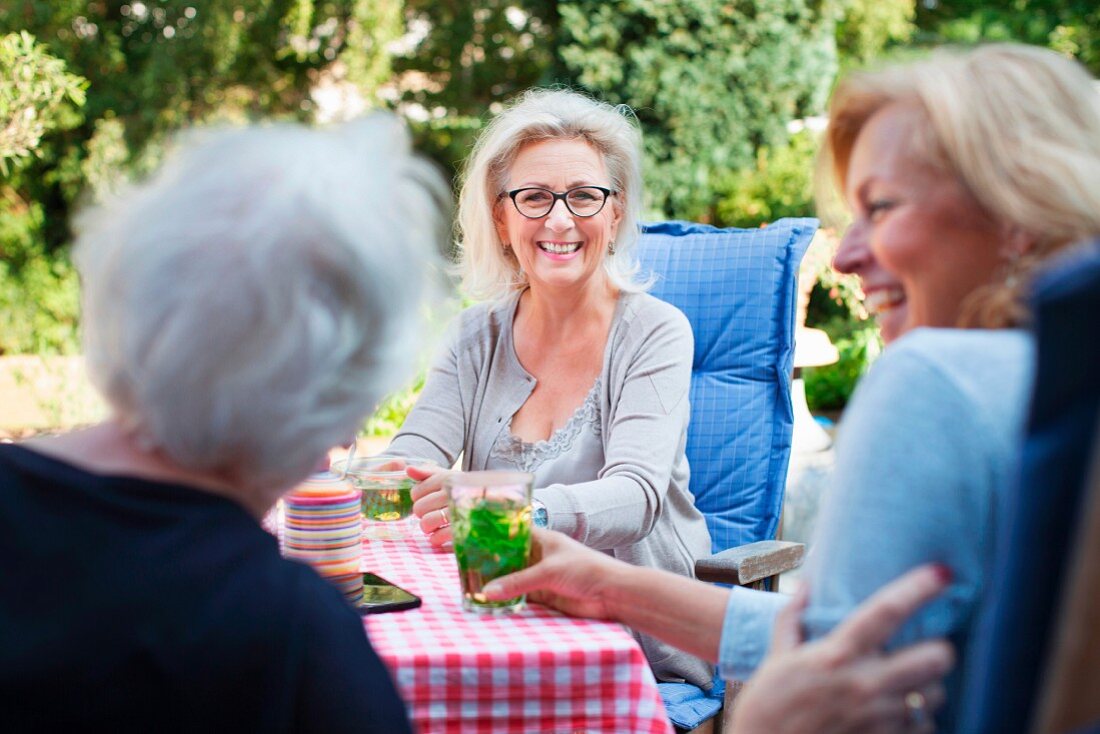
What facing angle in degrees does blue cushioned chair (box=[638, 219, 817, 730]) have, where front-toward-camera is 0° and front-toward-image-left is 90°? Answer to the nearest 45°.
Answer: approximately 45°

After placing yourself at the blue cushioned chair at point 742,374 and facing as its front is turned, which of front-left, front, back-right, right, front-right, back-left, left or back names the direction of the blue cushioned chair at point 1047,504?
front-left

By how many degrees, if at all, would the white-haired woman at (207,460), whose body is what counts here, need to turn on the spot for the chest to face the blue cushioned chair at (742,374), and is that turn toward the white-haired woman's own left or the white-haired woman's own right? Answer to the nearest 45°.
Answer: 0° — they already face it

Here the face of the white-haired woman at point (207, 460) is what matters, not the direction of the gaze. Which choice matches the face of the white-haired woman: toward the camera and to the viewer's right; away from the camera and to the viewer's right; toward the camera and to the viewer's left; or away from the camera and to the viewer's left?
away from the camera and to the viewer's right

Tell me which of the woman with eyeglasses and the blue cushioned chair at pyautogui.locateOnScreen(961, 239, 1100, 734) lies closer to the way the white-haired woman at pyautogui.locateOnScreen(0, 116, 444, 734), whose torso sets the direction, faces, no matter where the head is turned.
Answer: the woman with eyeglasses

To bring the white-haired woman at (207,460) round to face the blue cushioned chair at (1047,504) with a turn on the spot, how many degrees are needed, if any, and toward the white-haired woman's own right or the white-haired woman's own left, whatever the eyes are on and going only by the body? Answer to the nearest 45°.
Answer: approximately 90° to the white-haired woman's own right

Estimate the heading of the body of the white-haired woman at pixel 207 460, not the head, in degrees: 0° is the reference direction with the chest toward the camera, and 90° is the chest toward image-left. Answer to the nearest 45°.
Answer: approximately 225°

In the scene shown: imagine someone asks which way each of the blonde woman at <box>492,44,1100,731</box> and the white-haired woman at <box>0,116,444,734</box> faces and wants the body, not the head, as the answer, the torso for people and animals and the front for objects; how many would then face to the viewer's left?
1

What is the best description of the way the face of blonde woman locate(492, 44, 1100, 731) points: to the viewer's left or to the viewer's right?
to the viewer's left

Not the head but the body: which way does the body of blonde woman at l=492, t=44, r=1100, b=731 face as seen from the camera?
to the viewer's left
